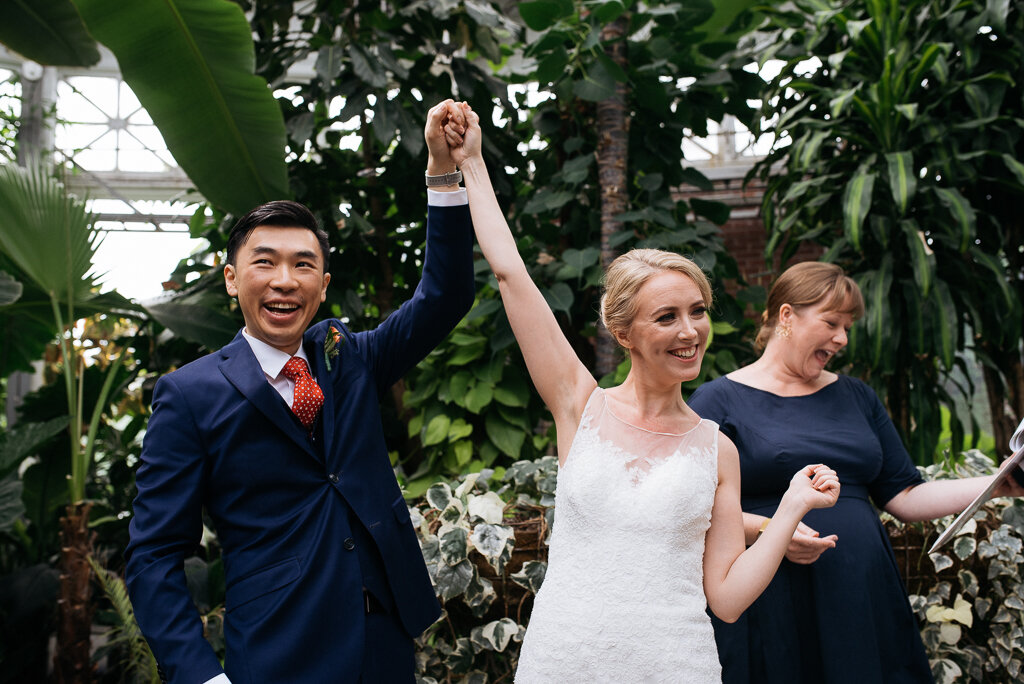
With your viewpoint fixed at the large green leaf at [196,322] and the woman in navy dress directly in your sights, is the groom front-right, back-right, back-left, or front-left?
front-right

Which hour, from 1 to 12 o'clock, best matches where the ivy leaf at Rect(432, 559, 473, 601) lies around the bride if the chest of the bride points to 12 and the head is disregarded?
The ivy leaf is roughly at 5 o'clock from the bride.

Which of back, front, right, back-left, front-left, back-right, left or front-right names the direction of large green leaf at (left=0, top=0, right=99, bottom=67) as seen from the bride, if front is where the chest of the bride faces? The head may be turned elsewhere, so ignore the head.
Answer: back-right

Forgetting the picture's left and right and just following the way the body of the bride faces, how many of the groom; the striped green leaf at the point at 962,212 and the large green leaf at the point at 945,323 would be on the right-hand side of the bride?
1

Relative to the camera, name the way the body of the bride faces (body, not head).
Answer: toward the camera

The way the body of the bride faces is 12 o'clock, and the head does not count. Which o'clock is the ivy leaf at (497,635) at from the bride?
The ivy leaf is roughly at 5 o'clock from the bride.

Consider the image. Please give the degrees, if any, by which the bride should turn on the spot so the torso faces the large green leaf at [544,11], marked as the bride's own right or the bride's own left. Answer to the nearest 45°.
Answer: approximately 180°

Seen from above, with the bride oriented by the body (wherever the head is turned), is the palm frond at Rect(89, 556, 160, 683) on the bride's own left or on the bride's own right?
on the bride's own right

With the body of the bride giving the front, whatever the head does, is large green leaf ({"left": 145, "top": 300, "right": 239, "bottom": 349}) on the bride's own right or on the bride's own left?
on the bride's own right

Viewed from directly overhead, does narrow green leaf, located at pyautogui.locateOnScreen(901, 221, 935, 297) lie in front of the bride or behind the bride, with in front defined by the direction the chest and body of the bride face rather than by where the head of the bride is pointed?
behind

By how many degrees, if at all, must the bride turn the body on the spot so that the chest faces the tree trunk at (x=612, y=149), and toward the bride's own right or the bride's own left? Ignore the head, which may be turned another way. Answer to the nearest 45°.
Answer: approximately 180°

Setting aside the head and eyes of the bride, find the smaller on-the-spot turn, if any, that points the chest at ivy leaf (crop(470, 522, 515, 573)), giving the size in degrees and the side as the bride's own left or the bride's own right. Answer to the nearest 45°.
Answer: approximately 135° to the bride's own right

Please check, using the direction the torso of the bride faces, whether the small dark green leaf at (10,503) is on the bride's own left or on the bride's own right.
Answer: on the bride's own right

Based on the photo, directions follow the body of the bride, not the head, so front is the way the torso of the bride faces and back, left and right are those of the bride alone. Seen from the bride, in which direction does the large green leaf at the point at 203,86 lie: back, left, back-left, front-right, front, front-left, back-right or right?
back-right

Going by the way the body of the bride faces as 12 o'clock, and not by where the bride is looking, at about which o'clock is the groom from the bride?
The groom is roughly at 3 o'clock from the bride.
